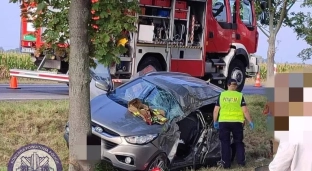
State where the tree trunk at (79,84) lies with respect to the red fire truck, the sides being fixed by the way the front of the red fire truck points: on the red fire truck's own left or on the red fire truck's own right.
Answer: on the red fire truck's own right

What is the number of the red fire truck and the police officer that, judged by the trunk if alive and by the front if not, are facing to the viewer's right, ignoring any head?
1

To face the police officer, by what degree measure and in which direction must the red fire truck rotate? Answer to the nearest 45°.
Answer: approximately 90° to its right

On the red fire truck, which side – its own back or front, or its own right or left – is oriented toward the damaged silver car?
right

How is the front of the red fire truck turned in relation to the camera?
facing to the right of the viewer

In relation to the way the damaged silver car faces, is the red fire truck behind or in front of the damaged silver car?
behind

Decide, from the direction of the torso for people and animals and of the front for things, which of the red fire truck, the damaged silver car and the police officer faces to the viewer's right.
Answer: the red fire truck
